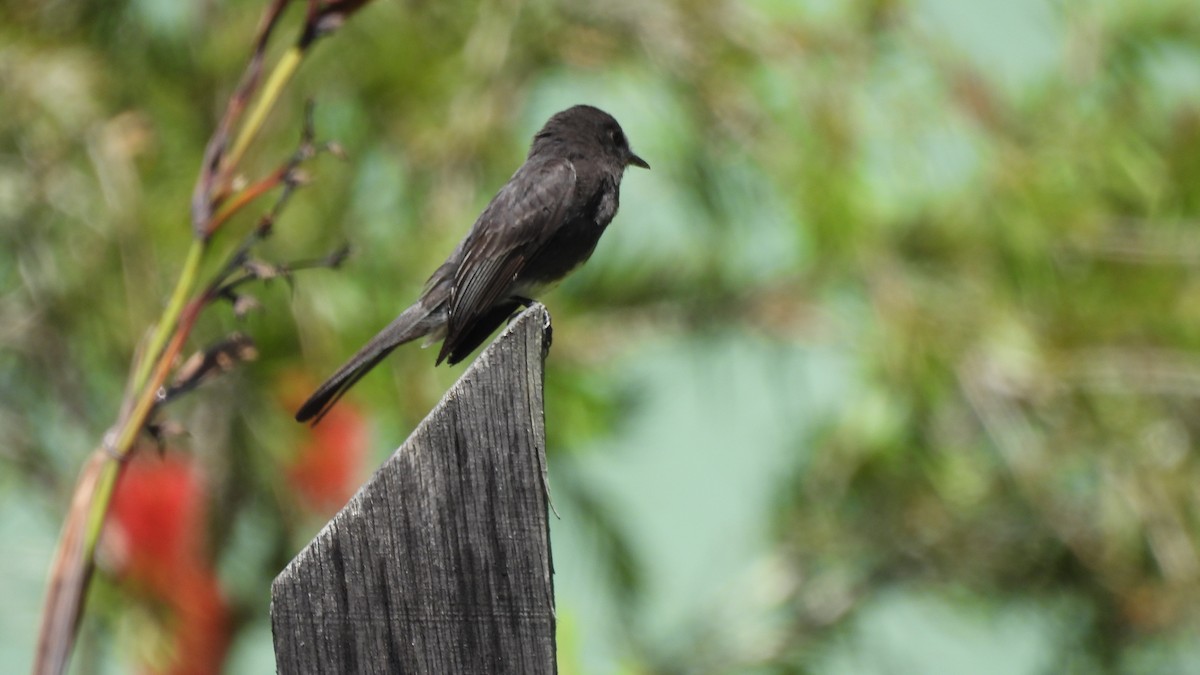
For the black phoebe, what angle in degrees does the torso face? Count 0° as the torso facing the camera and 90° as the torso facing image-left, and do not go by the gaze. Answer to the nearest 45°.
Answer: approximately 270°

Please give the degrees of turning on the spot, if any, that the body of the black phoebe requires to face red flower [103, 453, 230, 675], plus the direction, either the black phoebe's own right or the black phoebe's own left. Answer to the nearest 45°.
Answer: approximately 135° to the black phoebe's own left
